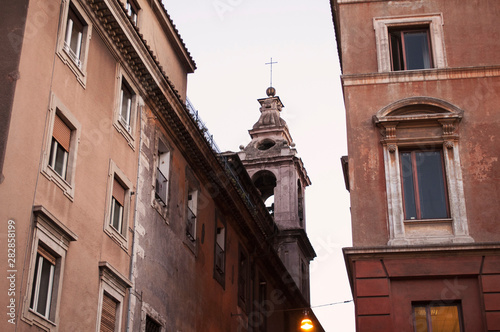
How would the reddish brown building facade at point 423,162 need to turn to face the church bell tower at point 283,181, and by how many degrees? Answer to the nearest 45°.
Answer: approximately 180°

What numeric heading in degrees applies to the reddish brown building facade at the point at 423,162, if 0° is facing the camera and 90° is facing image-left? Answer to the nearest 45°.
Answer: approximately 0°

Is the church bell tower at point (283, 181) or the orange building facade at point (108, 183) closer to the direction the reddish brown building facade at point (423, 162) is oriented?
the orange building facade

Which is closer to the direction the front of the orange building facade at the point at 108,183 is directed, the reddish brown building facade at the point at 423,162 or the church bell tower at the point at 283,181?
the reddish brown building facade

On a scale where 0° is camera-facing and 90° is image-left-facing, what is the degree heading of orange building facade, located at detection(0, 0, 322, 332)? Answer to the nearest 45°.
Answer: approximately 315°

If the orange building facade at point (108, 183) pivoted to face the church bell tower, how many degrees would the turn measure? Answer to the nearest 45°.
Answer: approximately 135° to its left

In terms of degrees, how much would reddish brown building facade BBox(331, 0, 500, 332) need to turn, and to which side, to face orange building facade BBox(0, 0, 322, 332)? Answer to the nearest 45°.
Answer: approximately 90° to its right
